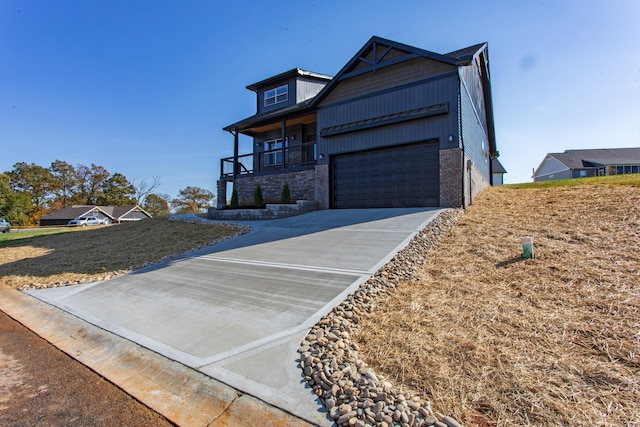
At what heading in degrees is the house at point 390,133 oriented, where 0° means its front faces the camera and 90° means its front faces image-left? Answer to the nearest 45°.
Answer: approximately 45°

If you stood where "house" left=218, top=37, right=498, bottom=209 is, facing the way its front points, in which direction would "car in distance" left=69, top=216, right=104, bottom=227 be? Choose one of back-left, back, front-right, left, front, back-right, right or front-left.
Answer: right

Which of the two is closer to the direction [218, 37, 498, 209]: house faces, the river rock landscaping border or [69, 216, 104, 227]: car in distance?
the river rock landscaping border

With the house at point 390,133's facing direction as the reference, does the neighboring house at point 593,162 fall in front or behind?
behind

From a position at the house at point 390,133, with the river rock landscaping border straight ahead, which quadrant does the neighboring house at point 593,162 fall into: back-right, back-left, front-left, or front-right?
back-left

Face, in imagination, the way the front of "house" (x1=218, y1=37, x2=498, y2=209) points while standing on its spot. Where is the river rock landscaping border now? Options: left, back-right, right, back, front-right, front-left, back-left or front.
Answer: front-left

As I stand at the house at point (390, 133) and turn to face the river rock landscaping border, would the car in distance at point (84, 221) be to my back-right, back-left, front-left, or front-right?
back-right

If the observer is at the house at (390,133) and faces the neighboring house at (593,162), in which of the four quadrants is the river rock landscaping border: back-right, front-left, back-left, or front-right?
back-right
